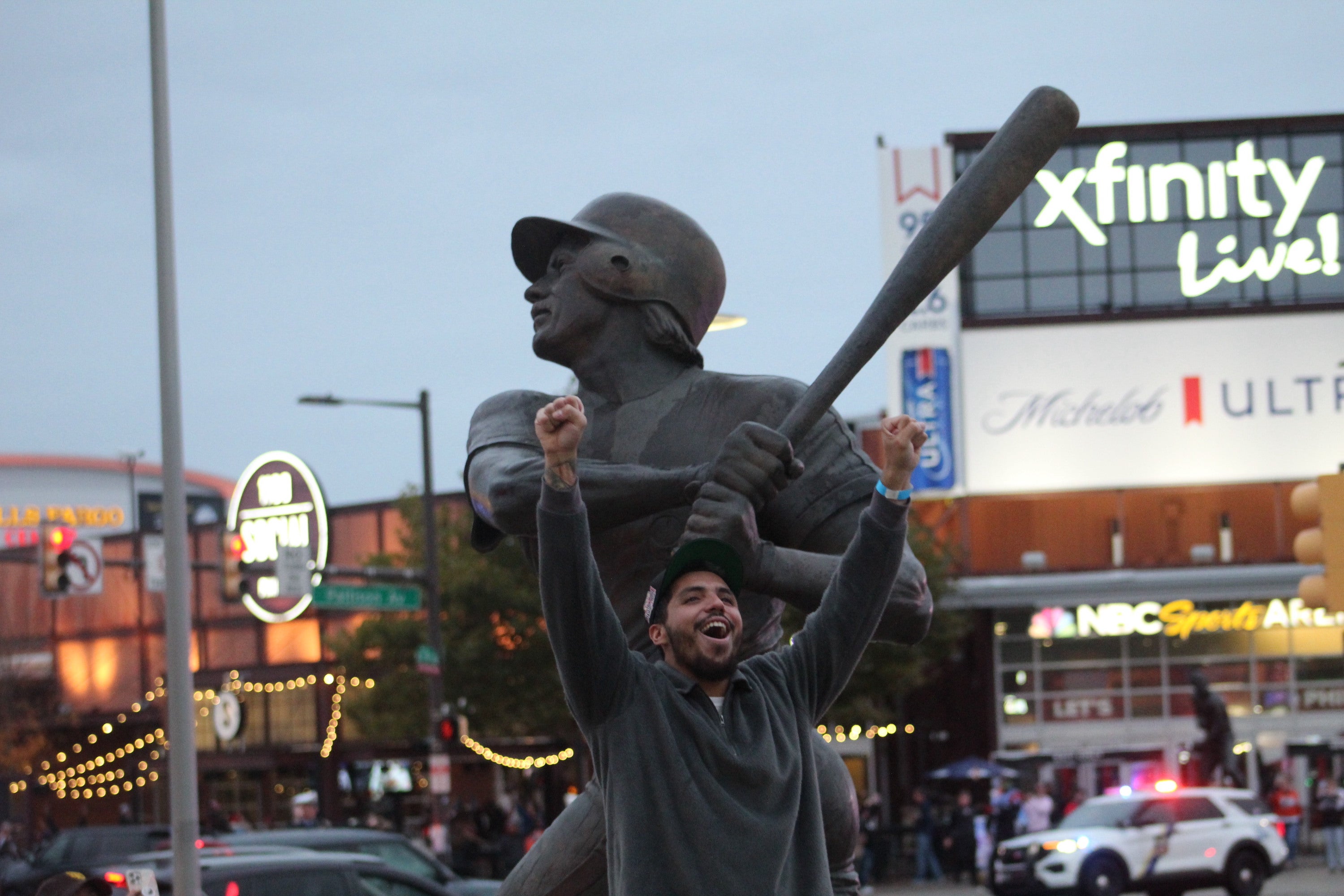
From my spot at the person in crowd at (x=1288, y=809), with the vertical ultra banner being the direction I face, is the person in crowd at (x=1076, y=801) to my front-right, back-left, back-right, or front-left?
front-left

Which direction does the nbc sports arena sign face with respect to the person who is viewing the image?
facing the viewer

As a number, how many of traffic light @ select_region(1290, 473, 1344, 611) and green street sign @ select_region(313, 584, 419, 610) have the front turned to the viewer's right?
0

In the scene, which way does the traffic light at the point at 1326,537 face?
to the viewer's left

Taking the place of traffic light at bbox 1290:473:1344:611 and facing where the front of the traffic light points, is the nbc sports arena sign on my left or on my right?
on my right

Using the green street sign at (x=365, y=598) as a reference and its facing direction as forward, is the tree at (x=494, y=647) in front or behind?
behind

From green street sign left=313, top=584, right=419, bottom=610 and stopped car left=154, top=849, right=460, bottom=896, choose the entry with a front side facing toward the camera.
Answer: the green street sign

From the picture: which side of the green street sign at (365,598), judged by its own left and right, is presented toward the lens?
front

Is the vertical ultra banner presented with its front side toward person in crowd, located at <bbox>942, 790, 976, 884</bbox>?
yes

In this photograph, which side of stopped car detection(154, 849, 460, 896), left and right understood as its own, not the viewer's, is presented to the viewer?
right

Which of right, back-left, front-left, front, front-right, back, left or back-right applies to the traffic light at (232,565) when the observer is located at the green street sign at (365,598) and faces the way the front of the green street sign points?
front-right

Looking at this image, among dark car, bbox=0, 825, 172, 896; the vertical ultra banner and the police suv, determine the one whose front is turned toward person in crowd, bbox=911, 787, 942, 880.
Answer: the vertical ultra banner
